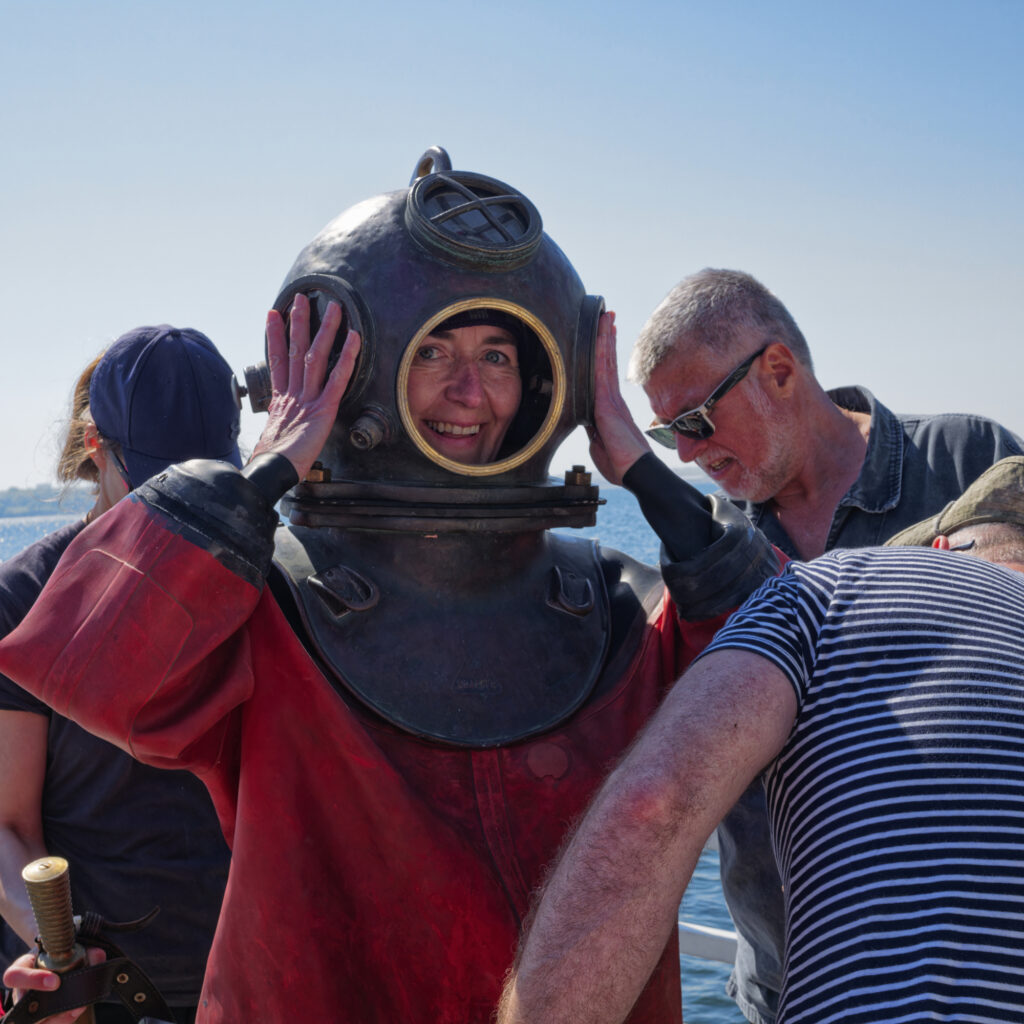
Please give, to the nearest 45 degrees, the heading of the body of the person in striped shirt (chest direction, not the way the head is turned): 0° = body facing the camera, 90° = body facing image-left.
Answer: approximately 180°
